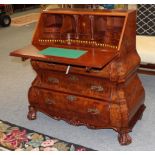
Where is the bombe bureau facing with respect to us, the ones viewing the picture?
facing the viewer and to the left of the viewer
